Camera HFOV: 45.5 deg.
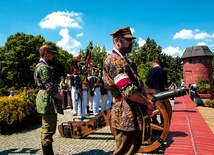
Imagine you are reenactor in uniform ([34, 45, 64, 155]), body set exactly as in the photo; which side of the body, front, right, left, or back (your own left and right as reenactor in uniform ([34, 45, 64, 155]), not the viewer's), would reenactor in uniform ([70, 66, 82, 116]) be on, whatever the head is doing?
left

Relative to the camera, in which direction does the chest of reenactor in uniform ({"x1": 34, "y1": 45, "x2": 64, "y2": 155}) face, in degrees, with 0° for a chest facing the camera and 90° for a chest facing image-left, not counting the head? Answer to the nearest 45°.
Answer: approximately 270°

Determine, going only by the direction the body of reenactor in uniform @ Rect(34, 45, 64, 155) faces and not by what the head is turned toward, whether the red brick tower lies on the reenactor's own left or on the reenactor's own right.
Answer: on the reenactor's own left

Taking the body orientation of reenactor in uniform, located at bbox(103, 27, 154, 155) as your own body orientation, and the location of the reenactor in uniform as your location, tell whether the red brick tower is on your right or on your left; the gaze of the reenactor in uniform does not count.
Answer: on your left
